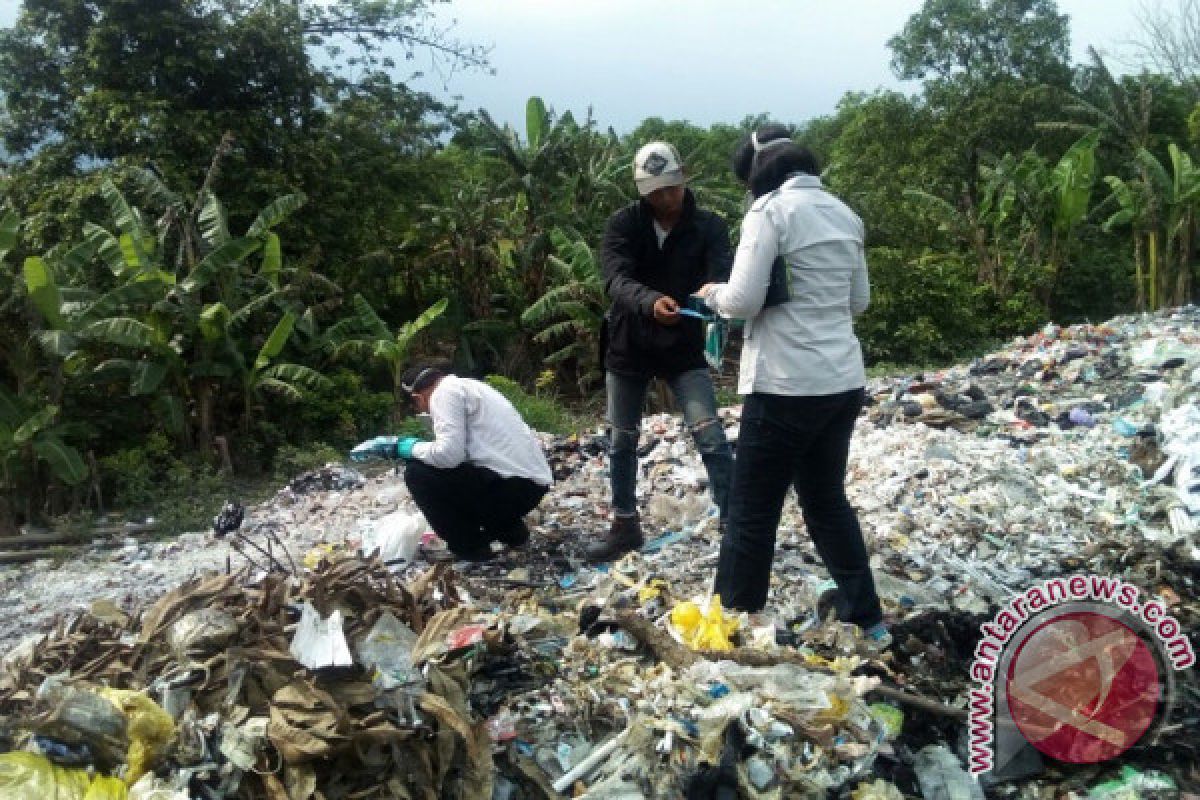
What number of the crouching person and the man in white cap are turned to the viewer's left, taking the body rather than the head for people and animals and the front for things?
1

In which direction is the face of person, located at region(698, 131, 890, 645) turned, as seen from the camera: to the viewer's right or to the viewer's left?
to the viewer's left

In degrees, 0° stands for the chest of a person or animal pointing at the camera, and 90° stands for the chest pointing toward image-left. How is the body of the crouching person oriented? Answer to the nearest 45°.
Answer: approximately 90°

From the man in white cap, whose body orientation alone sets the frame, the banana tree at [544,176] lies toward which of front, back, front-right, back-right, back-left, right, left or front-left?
back

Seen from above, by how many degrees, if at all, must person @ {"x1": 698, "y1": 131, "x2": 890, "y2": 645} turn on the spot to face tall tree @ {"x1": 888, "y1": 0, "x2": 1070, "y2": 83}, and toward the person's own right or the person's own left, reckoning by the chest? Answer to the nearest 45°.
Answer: approximately 45° to the person's own right

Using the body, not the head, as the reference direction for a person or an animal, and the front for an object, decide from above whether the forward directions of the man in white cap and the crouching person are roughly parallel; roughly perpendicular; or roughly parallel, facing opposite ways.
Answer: roughly perpendicular

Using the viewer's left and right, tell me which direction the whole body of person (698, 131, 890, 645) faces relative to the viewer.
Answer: facing away from the viewer and to the left of the viewer

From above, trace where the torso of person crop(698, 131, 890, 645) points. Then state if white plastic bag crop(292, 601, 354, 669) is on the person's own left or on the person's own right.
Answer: on the person's own left

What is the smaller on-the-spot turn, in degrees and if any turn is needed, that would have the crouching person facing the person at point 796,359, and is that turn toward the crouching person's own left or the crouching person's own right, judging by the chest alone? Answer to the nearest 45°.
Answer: approximately 135° to the crouching person's own left

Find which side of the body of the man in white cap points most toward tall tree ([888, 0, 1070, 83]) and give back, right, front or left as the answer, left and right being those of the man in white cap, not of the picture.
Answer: back

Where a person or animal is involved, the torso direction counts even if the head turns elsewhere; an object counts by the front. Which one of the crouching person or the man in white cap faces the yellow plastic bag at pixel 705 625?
the man in white cap
